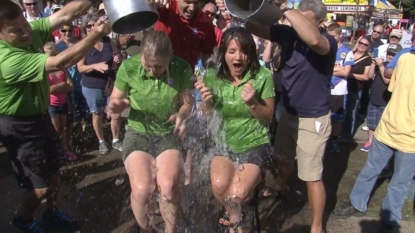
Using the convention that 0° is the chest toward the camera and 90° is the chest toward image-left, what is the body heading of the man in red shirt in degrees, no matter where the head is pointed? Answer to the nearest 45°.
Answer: approximately 0°

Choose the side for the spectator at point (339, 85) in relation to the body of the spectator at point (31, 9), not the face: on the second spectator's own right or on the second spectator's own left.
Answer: on the second spectator's own left

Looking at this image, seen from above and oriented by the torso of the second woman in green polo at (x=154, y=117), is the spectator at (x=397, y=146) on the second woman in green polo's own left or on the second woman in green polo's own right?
on the second woman in green polo's own left
